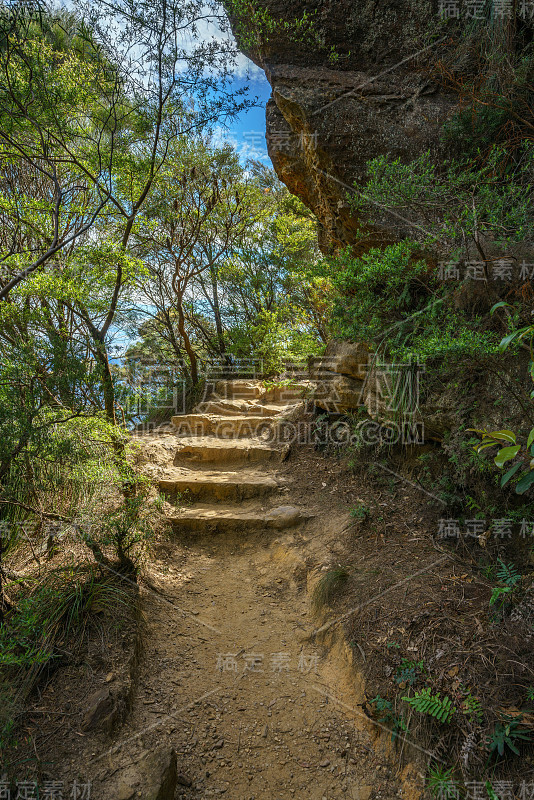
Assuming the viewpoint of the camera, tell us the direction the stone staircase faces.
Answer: facing the viewer

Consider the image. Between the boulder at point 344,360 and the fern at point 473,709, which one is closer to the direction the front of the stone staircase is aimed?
the fern

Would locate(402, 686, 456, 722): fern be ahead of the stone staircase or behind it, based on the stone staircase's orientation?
ahead

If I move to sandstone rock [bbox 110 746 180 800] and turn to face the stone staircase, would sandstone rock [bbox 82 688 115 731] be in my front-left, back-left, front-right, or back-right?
front-left

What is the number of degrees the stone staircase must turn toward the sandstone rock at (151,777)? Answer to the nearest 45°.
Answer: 0° — it already faces it

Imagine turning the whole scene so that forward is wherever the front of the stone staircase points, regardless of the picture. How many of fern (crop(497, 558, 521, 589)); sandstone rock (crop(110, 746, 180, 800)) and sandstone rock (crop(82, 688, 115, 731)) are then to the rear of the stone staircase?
0

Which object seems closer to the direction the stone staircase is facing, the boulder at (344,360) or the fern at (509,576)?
the fern

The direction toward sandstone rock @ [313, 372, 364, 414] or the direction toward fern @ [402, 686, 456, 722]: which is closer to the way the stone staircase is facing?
the fern

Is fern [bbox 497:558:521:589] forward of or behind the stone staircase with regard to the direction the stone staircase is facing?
forward

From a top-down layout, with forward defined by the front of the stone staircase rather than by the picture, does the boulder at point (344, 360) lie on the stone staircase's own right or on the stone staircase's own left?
on the stone staircase's own left

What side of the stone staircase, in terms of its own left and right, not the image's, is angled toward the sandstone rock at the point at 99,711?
front

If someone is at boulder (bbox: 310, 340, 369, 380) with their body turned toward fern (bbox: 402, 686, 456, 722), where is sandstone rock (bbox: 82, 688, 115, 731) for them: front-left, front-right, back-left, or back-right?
front-right
